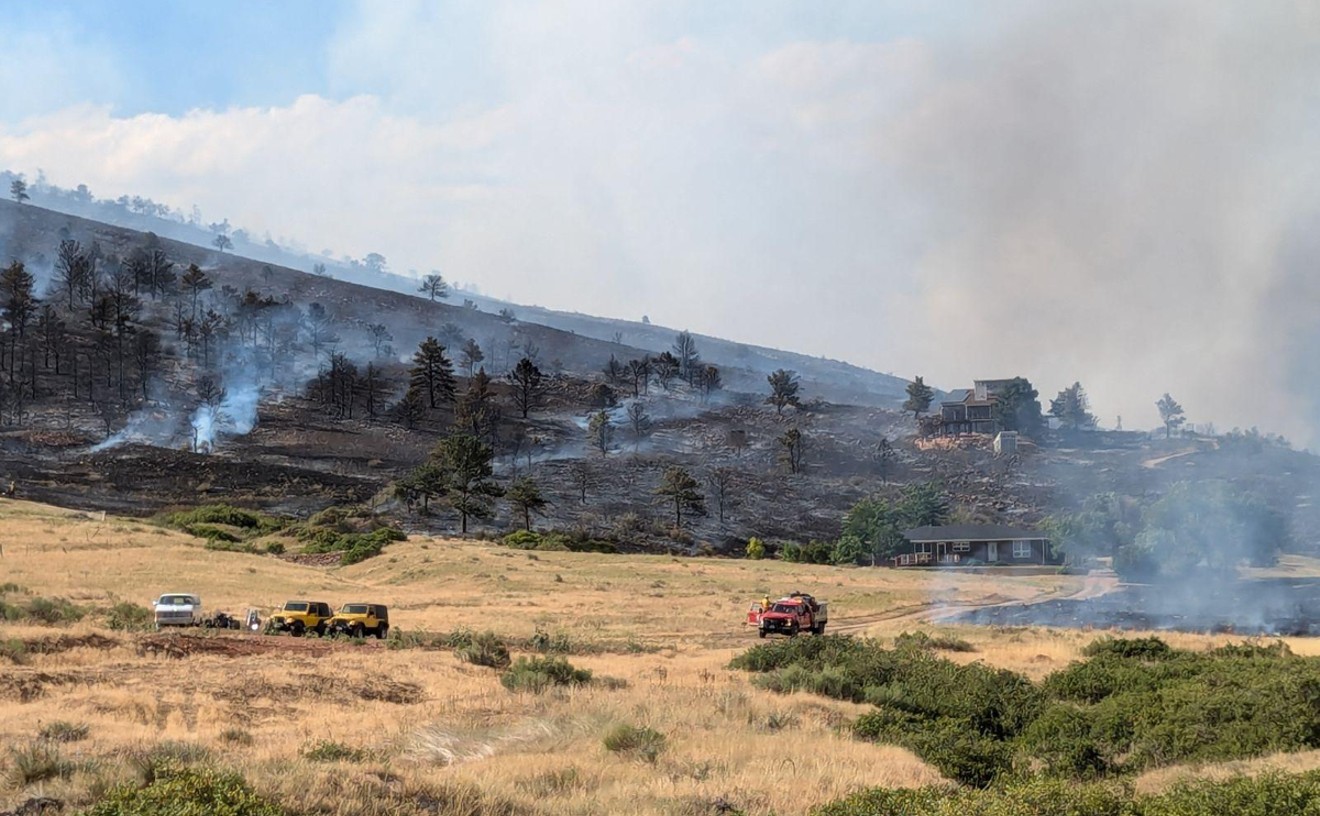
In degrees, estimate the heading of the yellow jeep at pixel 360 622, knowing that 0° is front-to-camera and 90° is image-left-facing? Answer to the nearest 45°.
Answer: approximately 45°

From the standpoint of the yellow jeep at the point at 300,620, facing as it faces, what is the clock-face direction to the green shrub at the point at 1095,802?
The green shrub is roughly at 10 o'clock from the yellow jeep.

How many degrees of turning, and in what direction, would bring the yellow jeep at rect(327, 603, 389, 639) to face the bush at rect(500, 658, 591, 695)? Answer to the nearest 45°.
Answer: approximately 45° to its left

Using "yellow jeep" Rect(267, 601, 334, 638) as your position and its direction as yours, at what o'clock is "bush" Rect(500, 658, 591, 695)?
The bush is roughly at 10 o'clock from the yellow jeep.

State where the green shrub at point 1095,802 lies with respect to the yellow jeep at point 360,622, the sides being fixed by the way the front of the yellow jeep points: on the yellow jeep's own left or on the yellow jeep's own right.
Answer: on the yellow jeep's own left

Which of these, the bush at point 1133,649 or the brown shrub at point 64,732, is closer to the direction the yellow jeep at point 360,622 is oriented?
the brown shrub

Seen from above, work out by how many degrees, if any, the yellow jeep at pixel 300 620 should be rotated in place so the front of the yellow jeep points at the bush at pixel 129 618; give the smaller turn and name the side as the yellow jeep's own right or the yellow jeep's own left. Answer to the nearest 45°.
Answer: approximately 45° to the yellow jeep's own right

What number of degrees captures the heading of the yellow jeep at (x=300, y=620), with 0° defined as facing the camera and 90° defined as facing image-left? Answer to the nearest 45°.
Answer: approximately 45°

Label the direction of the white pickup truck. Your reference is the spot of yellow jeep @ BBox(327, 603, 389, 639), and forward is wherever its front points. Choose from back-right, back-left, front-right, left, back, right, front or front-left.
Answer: front-right
